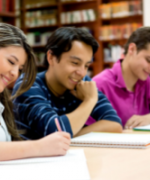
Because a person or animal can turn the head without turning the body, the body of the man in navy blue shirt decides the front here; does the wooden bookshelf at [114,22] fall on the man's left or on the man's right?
on the man's left

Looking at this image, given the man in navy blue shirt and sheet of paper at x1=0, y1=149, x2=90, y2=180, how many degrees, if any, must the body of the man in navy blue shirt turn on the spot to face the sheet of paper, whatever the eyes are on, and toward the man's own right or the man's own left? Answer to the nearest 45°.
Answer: approximately 45° to the man's own right

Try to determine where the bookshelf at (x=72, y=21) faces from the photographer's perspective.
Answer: facing the viewer

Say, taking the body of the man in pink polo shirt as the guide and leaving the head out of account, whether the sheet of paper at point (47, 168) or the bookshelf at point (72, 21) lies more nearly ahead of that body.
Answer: the sheet of paper

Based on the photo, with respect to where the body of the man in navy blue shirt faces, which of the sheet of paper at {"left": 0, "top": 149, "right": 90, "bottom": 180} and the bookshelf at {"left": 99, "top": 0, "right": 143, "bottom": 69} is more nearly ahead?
the sheet of paper

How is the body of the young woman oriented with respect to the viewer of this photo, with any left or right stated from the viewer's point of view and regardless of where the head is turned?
facing the viewer and to the right of the viewer

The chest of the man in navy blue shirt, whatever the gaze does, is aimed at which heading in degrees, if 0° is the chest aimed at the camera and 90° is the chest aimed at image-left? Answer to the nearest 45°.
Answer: approximately 315°

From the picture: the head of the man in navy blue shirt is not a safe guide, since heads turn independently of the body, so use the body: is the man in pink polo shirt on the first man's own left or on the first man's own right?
on the first man's own left

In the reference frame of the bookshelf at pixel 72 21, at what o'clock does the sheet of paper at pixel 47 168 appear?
The sheet of paper is roughly at 12 o'clock from the bookshelf.

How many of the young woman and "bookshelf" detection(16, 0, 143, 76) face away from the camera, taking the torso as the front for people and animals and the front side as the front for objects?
0

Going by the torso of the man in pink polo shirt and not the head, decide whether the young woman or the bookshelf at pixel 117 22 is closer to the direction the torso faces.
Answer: the young woman
